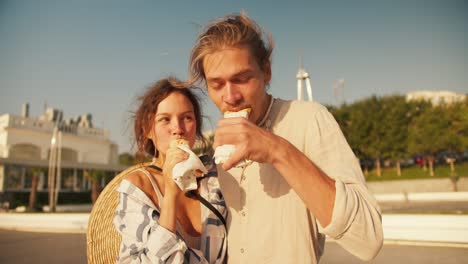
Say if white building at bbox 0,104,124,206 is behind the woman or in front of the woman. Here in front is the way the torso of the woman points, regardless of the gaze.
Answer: behind

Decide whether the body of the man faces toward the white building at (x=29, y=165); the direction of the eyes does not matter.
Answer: no

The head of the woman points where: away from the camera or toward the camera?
toward the camera

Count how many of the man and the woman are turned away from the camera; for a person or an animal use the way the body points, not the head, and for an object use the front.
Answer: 0

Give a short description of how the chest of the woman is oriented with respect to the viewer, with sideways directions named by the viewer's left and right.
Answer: facing the viewer and to the right of the viewer

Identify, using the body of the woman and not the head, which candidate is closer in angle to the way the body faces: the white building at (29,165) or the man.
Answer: the man

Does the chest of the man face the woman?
no
